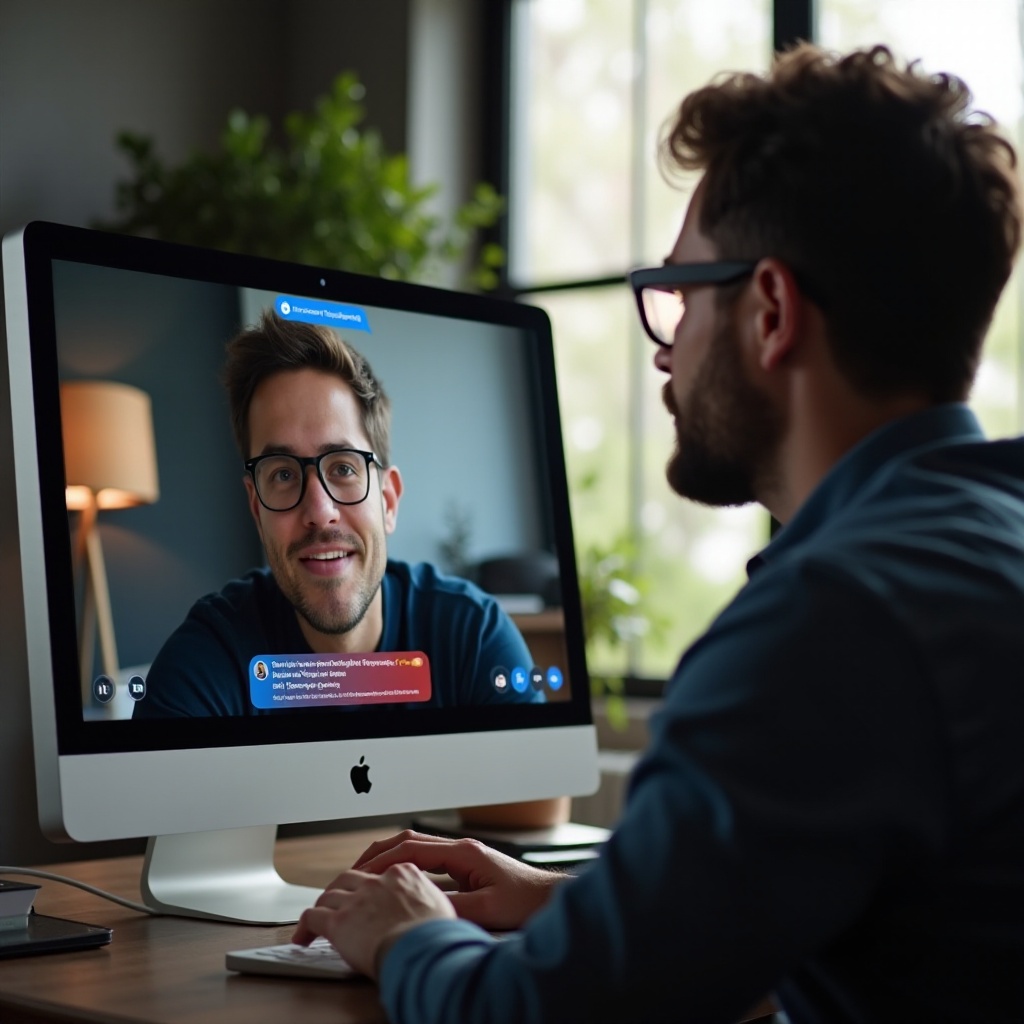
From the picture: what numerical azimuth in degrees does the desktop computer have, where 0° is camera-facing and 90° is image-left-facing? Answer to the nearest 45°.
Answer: approximately 315°

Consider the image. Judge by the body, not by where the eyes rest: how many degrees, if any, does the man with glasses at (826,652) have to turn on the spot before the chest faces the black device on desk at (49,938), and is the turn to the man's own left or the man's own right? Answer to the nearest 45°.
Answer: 0° — they already face it

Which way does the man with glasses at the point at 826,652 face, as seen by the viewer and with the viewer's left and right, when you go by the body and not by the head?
facing away from the viewer and to the left of the viewer

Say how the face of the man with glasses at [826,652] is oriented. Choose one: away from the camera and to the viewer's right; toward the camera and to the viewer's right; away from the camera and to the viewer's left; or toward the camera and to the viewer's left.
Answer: away from the camera and to the viewer's left

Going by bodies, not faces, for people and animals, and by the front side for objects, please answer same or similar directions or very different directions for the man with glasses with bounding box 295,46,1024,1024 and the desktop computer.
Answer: very different directions
